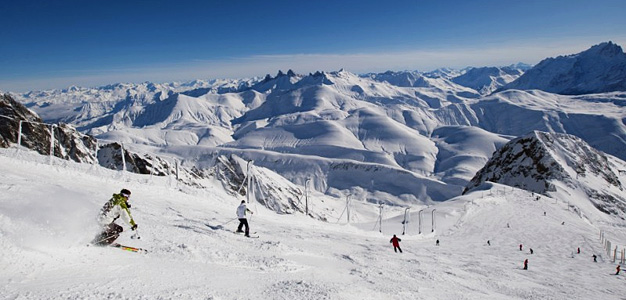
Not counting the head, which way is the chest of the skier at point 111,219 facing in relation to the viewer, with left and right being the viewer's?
facing to the right of the viewer
